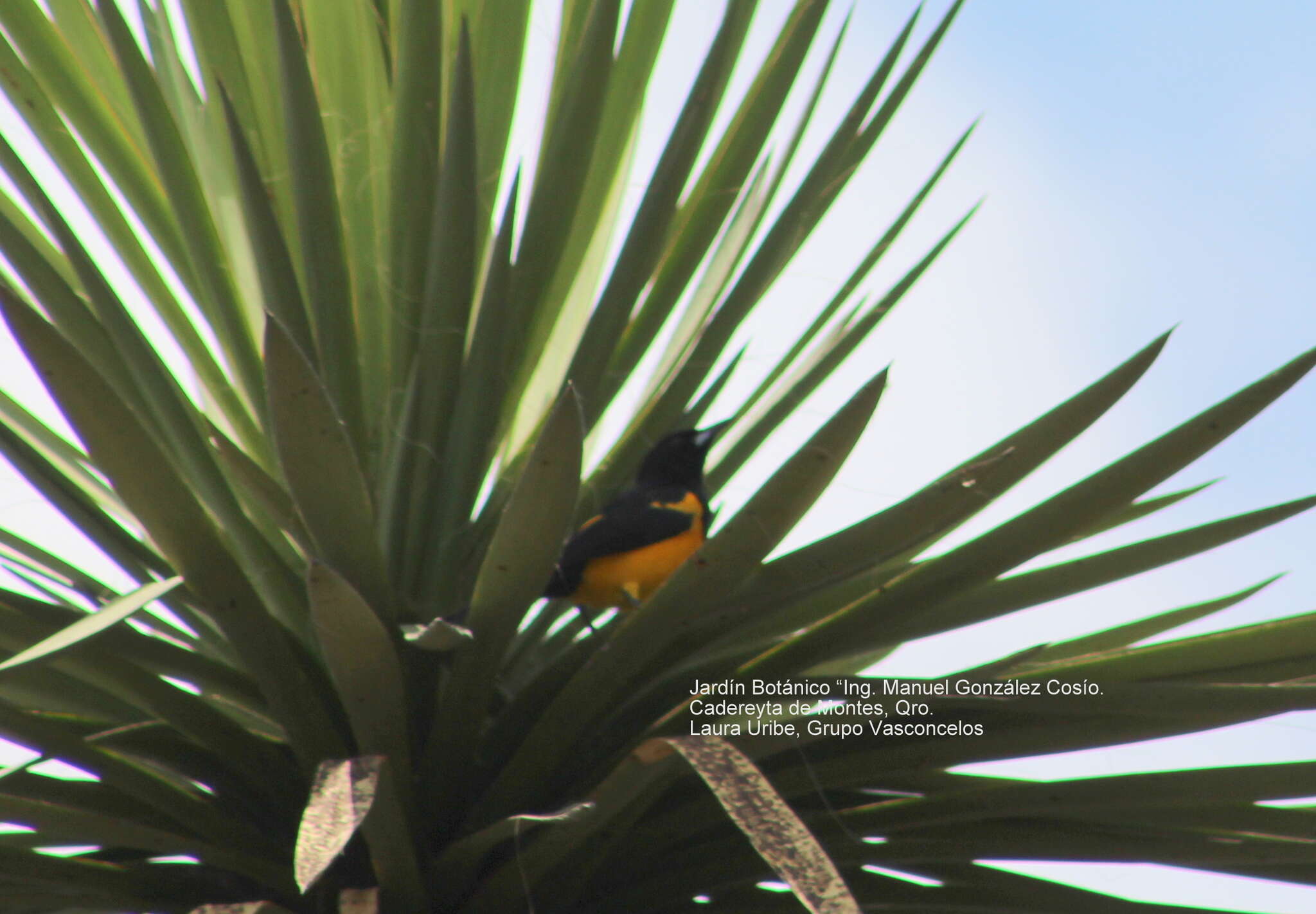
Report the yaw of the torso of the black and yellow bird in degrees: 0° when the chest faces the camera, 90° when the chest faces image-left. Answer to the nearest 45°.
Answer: approximately 270°
